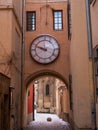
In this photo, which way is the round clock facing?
toward the camera
